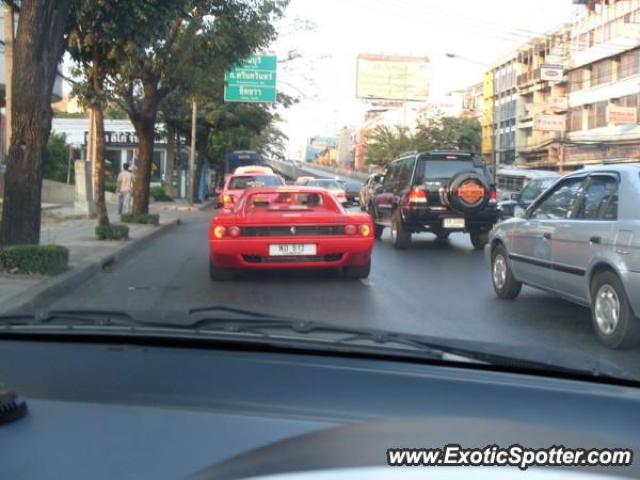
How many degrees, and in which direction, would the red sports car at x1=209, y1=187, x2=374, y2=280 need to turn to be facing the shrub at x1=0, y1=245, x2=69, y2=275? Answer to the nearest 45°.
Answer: approximately 90° to its left

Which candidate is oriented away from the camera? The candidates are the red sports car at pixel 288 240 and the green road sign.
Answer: the red sports car

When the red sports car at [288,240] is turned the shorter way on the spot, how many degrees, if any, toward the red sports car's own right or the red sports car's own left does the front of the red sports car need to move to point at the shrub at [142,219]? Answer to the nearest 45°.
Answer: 0° — it already faces it

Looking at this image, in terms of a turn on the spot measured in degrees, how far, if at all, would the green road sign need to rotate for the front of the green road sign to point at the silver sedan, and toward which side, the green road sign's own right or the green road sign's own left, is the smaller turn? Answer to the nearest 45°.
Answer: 0° — it already faces it

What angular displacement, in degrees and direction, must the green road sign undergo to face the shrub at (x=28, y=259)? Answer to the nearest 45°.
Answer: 0° — it already faces it

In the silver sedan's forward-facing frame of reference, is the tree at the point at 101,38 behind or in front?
in front

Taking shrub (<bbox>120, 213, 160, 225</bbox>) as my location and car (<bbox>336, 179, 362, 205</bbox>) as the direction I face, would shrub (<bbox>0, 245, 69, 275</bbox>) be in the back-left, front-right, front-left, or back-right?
back-right

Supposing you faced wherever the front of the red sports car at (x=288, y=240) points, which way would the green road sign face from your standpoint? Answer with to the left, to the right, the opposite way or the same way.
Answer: the opposite way

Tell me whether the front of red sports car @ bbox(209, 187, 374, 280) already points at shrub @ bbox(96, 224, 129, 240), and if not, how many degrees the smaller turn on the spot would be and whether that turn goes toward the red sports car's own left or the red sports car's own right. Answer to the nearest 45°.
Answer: approximately 45° to the red sports car's own left

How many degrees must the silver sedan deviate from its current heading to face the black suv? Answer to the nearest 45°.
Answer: approximately 45° to its right

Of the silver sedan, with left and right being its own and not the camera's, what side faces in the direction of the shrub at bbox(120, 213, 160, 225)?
front

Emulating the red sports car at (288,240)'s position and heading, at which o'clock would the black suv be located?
The black suv is roughly at 1 o'clock from the red sports car.

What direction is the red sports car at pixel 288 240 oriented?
away from the camera

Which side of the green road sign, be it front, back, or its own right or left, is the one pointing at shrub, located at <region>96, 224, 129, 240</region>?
front

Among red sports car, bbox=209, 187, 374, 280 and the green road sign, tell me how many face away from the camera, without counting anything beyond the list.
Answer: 1

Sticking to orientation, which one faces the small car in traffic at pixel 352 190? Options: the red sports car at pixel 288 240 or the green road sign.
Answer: the red sports car
